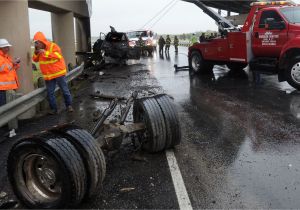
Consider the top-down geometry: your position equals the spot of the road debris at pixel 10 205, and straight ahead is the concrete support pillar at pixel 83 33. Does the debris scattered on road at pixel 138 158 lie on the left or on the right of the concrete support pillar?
right

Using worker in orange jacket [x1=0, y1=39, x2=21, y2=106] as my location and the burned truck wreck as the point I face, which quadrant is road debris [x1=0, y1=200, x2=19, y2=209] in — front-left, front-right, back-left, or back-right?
back-right

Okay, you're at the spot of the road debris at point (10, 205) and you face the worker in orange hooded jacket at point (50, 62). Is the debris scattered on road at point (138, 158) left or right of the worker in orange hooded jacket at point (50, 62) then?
right

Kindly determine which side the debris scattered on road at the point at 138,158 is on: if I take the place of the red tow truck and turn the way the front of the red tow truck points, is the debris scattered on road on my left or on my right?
on my right

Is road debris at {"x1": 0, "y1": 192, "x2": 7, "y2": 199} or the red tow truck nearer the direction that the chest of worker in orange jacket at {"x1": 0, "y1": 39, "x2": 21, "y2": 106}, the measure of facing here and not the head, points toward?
the red tow truck

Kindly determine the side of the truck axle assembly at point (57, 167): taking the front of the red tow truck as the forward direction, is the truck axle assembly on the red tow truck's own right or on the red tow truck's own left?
on the red tow truck's own right

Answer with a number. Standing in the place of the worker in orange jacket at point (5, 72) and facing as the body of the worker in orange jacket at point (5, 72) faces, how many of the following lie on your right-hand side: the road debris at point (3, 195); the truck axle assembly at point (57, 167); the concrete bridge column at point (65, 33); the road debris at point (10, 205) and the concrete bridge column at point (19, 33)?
3

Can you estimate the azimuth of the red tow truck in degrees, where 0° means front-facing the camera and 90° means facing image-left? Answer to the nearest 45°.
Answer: approximately 315°

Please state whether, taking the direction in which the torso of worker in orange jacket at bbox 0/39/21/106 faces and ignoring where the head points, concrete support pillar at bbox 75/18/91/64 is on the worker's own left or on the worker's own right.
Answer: on the worker's own left

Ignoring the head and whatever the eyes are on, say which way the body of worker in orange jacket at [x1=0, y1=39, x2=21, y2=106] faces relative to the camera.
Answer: to the viewer's right

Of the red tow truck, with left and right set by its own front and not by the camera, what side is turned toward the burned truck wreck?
back

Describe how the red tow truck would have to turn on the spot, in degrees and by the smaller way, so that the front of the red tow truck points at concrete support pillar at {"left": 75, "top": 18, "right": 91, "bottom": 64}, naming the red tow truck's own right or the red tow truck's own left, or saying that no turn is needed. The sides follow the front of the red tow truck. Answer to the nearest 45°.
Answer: approximately 180°
